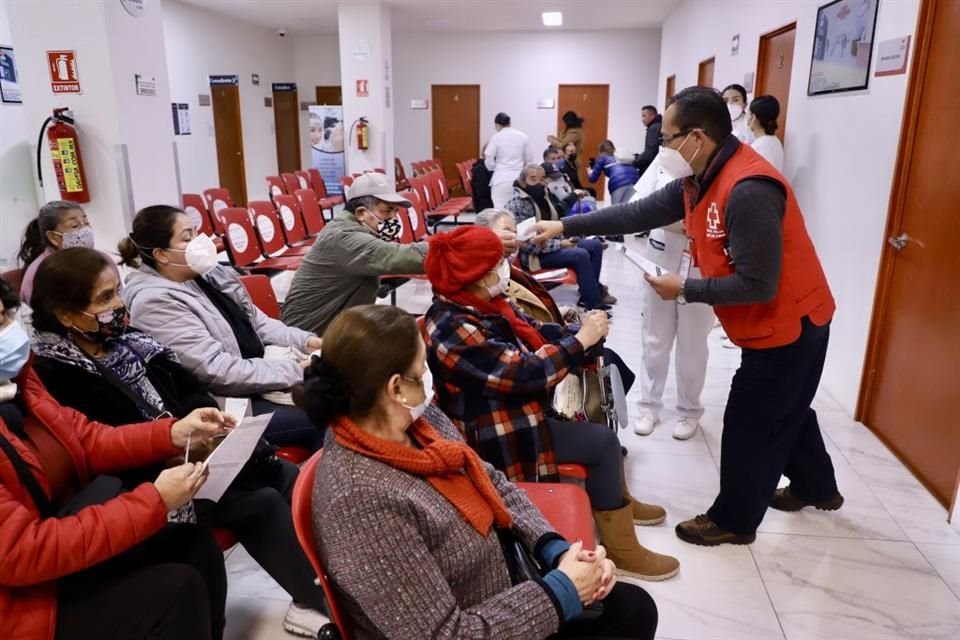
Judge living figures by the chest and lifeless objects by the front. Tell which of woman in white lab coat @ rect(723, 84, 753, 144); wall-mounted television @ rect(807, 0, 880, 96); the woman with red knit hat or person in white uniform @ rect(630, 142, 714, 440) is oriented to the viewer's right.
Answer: the woman with red knit hat

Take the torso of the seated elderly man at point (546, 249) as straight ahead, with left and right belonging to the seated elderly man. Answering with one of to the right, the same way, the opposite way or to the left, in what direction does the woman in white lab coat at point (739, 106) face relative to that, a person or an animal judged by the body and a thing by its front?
to the right

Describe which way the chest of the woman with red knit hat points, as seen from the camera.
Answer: to the viewer's right

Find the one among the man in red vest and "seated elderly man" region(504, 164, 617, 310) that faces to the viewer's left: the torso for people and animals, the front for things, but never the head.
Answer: the man in red vest

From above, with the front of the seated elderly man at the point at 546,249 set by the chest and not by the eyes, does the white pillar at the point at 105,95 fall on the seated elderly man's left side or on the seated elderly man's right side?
on the seated elderly man's right side

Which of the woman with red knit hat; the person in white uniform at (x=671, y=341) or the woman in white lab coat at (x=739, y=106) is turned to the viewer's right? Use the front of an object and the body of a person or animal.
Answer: the woman with red knit hat

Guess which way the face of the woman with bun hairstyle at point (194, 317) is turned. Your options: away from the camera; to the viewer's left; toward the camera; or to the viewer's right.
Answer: to the viewer's right

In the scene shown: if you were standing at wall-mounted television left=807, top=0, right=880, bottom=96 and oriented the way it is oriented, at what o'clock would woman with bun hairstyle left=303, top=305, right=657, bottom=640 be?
The woman with bun hairstyle is roughly at 11 o'clock from the wall-mounted television.

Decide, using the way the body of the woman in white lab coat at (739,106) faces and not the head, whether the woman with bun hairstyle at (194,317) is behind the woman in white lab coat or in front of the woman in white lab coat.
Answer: in front

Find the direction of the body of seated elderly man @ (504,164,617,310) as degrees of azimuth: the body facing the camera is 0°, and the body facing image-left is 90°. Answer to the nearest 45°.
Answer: approximately 315°

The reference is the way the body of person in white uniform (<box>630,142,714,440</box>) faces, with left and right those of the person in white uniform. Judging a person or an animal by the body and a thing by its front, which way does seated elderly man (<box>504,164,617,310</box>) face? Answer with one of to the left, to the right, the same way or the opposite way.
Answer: to the left

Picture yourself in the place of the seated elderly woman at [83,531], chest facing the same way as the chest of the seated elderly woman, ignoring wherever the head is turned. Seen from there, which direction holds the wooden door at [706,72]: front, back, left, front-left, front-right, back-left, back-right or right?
left

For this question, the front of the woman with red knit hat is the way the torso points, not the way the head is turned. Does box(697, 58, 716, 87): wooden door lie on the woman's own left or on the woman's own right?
on the woman's own left

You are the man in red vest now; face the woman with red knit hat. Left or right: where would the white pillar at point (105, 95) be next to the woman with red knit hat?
right

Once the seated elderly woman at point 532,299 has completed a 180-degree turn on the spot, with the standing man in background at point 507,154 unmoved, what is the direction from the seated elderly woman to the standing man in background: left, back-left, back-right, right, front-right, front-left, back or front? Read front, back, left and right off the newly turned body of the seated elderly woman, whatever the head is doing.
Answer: front-right

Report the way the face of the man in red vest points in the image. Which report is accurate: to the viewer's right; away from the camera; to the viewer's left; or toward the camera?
to the viewer's left
